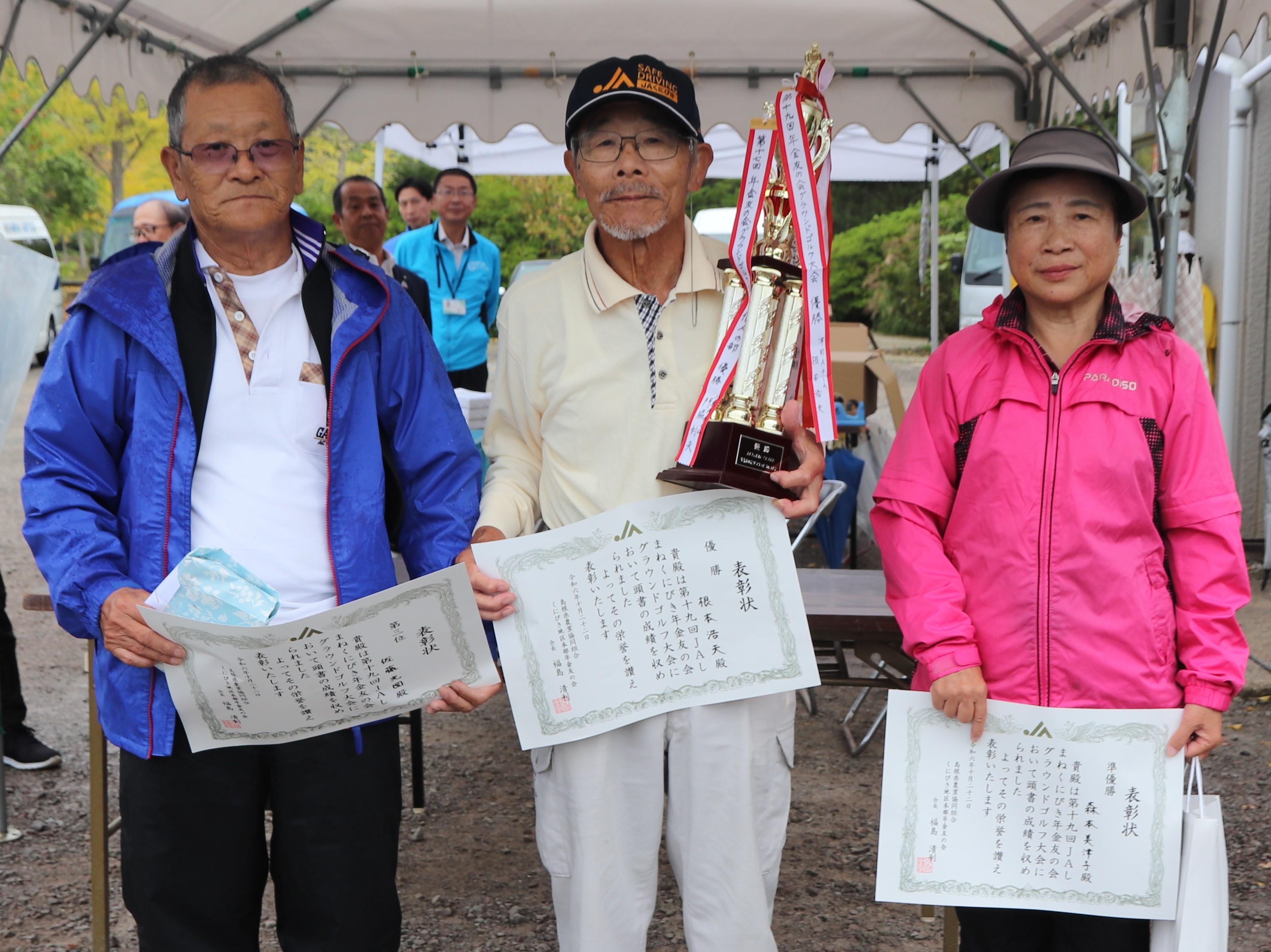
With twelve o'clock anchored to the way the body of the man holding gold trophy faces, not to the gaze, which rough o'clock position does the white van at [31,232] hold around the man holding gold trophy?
The white van is roughly at 5 o'clock from the man holding gold trophy.

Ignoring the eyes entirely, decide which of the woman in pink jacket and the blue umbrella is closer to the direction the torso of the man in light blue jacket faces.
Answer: the woman in pink jacket

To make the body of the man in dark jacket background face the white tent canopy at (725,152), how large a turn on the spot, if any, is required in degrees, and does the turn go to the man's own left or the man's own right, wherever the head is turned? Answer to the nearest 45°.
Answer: approximately 135° to the man's own left

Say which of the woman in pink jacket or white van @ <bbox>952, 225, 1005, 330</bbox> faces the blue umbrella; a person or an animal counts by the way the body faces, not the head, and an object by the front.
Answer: the white van

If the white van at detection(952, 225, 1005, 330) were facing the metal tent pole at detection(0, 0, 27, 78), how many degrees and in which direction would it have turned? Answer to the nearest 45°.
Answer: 0° — it already faces it

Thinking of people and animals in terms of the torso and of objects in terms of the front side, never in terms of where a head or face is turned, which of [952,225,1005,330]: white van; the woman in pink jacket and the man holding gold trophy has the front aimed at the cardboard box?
the white van
